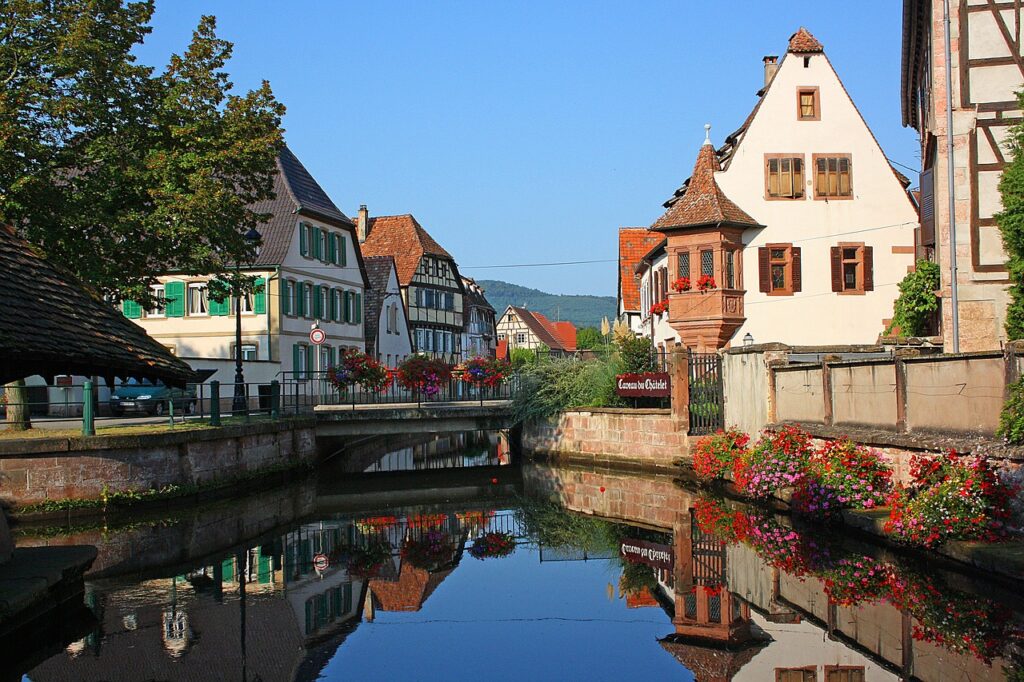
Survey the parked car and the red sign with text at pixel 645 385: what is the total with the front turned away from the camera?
0

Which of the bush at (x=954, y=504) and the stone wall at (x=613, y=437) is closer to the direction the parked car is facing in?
the bush

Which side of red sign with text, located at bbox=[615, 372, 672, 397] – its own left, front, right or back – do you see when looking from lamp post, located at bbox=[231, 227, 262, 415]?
right

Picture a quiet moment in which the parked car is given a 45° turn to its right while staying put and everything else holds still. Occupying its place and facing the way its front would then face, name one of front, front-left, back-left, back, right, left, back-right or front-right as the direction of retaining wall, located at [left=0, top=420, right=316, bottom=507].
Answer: left

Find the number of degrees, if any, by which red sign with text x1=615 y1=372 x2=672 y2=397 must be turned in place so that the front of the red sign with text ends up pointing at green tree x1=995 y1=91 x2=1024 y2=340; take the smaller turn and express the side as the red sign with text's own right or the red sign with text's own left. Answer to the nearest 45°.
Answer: approximately 45° to the red sign with text's own left

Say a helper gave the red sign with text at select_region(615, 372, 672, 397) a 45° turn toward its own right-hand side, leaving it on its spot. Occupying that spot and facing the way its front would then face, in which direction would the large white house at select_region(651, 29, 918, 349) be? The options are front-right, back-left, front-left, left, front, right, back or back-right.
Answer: back

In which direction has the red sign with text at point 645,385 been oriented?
toward the camera

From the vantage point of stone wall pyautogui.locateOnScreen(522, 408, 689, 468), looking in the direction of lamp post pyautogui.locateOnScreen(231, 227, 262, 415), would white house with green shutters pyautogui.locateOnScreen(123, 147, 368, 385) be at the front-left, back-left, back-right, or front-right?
front-right

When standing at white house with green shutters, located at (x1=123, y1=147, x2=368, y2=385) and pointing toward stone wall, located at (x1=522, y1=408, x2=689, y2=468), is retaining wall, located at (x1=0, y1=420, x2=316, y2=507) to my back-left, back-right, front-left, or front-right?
front-right
